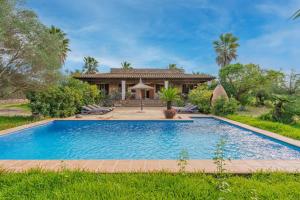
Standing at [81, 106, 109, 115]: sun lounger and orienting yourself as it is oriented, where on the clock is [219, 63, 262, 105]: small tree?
The small tree is roughly at 12 o'clock from the sun lounger.

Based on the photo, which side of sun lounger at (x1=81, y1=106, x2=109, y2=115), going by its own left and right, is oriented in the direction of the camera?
right

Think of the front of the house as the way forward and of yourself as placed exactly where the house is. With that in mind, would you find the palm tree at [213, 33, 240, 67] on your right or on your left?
on your left

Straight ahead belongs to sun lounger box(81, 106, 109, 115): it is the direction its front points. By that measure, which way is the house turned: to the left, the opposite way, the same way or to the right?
to the right

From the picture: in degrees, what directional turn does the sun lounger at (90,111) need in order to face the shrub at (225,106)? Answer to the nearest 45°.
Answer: approximately 45° to its right

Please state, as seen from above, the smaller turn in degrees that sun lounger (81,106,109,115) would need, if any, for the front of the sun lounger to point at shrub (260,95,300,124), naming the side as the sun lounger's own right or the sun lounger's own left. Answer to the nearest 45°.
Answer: approximately 45° to the sun lounger's own right

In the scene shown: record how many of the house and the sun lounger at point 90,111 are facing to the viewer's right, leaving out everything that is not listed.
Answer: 1

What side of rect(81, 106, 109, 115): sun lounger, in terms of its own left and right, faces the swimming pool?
right

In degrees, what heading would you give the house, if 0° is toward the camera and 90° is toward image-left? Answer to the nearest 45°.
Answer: approximately 0°

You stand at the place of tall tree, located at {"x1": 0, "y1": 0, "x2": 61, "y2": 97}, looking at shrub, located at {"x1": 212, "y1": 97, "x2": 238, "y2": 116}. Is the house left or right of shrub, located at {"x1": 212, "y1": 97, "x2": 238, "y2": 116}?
left
